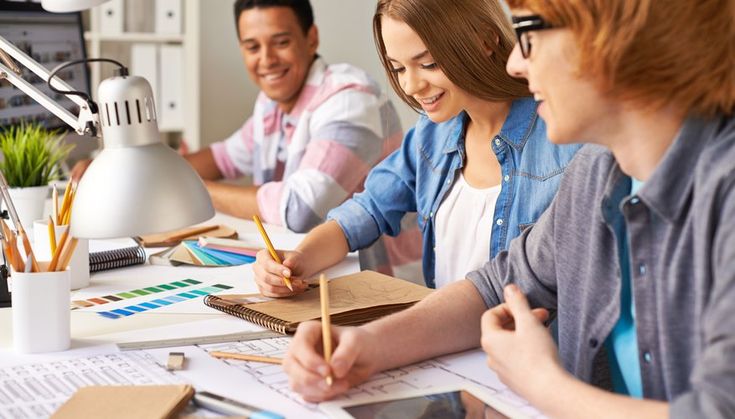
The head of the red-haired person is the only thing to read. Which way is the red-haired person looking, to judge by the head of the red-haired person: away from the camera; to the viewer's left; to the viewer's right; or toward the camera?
to the viewer's left

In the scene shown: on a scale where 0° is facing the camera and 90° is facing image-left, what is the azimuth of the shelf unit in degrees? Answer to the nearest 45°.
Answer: approximately 0°

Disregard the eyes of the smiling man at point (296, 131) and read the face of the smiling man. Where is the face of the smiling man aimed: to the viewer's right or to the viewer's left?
to the viewer's left

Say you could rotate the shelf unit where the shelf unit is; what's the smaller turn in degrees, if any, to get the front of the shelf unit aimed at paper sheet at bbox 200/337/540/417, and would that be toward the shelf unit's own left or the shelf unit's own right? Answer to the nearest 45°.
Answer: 0° — it already faces it

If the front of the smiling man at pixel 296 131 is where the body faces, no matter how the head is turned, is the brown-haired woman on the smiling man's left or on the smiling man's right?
on the smiling man's left

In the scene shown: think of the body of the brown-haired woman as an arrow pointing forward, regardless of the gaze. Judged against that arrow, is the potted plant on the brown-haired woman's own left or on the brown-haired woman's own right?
on the brown-haired woman's own right

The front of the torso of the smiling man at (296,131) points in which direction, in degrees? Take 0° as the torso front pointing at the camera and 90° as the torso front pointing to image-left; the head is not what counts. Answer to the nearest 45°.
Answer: approximately 45°
